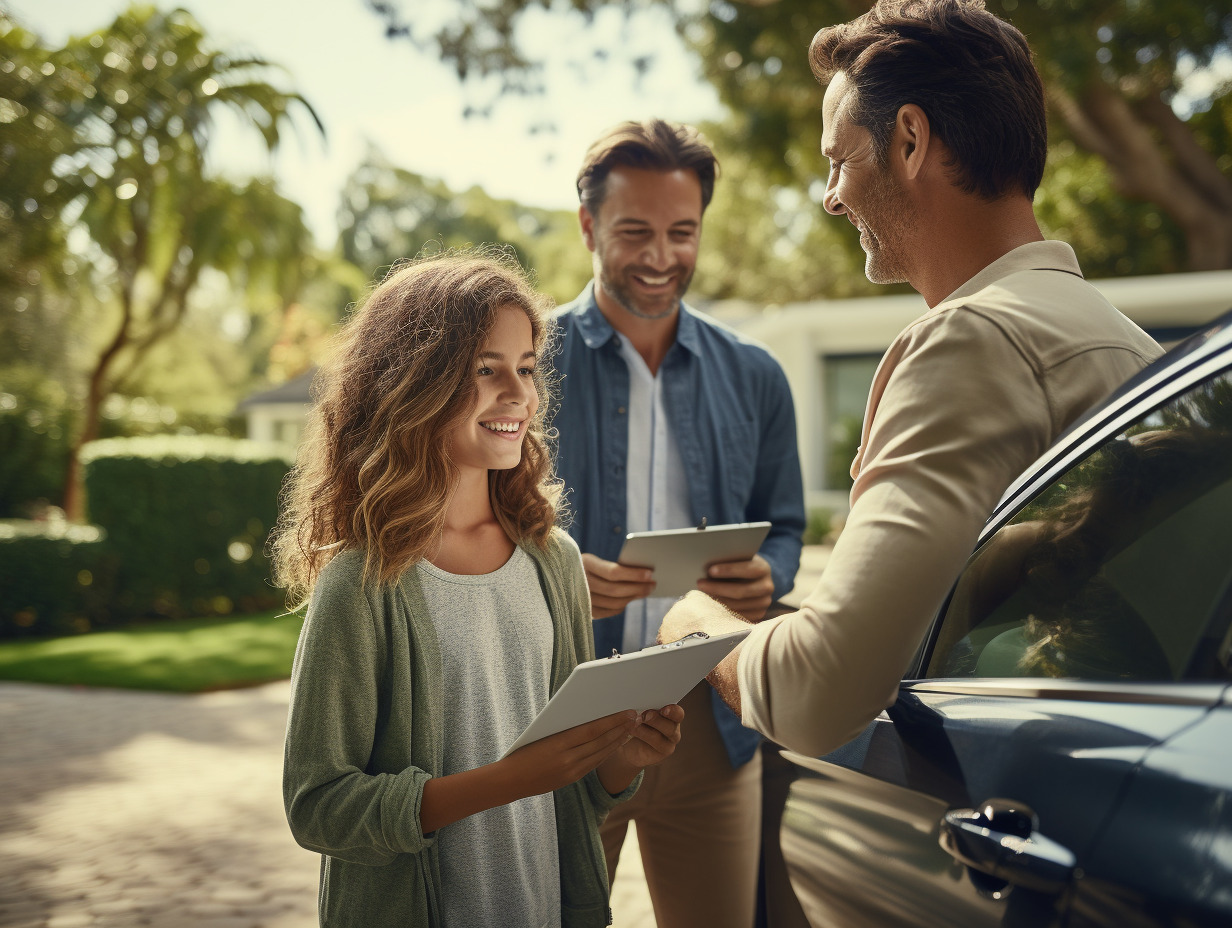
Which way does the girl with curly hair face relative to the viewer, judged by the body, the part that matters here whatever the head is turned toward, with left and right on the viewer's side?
facing the viewer and to the right of the viewer

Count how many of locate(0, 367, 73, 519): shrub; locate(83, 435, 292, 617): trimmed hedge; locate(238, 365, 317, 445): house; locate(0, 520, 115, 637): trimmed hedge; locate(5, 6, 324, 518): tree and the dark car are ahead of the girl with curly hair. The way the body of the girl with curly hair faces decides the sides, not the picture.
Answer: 1

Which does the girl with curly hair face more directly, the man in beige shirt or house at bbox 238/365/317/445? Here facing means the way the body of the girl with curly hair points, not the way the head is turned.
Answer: the man in beige shirt

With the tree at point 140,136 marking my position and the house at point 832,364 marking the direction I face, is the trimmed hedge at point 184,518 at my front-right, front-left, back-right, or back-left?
front-right

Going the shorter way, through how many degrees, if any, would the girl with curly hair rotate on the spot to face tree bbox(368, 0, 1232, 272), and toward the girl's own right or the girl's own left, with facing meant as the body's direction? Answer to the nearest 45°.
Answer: approximately 90° to the girl's own left

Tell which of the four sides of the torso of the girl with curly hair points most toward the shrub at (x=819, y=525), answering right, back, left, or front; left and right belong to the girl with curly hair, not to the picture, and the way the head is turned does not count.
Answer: left

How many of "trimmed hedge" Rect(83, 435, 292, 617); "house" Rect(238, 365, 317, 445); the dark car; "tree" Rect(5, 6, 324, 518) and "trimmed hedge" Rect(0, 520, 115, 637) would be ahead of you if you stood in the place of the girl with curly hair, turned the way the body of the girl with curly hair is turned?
1

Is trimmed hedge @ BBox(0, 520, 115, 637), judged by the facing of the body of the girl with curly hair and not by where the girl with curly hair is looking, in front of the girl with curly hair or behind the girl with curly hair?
behind

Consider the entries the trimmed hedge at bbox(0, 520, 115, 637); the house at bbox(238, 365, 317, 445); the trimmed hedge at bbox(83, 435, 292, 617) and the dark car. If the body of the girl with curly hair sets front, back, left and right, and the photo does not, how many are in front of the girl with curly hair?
1

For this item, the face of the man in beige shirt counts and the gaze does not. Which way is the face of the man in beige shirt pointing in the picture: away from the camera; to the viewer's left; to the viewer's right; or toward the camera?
to the viewer's left

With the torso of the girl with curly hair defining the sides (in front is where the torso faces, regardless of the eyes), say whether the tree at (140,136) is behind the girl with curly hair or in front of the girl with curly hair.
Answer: behind

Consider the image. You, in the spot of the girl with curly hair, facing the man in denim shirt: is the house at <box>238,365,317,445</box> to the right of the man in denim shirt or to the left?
left

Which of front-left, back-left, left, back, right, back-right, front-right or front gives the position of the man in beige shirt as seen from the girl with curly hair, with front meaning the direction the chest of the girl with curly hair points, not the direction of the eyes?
front

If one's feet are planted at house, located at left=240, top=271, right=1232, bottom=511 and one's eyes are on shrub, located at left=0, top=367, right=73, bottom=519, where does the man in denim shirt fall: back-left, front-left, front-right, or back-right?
front-left

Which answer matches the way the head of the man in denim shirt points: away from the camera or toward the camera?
toward the camera

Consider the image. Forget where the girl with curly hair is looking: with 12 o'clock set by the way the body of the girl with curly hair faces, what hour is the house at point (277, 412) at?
The house is roughly at 7 o'clock from the girl with curly hair.

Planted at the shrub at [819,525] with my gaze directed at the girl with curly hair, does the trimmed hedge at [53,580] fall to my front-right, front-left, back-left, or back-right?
front-right
